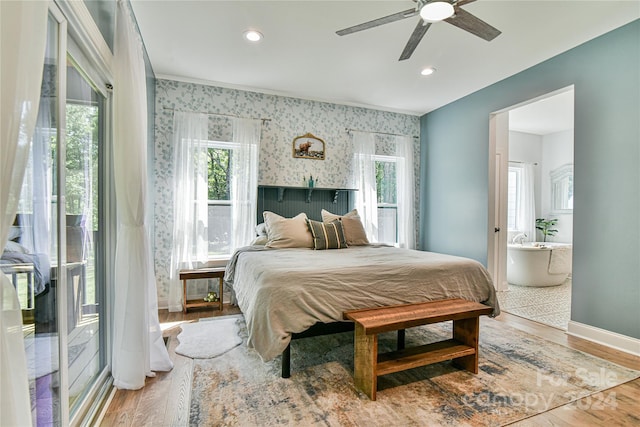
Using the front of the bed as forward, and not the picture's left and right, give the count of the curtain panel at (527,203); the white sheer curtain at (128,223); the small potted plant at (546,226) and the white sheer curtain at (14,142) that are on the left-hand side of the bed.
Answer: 2

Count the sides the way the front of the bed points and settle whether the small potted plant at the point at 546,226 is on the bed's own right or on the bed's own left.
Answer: on the bed's own left

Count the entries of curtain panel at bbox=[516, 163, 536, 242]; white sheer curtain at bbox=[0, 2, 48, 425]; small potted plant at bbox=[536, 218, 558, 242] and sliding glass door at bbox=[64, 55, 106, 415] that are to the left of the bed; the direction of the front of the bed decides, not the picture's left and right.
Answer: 2

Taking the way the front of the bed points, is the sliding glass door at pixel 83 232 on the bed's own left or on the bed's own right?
on the bed's own right

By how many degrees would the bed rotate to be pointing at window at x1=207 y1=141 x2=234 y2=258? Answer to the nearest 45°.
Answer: approximately 180°

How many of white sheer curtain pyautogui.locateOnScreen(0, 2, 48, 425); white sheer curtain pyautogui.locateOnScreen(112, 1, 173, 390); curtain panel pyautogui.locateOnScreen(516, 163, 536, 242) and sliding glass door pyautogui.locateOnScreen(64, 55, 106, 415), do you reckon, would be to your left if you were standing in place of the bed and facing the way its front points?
1

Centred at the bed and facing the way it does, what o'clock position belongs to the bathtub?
The bathtub is roughly at 9 o'clock from the bed.

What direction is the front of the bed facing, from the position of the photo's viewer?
facing the viewer and to the right of the viewer

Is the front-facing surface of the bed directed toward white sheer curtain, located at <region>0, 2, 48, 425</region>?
no

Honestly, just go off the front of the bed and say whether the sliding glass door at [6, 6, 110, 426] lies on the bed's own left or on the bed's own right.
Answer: on the bed's own right

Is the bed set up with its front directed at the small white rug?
no

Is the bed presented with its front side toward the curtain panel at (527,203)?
no
